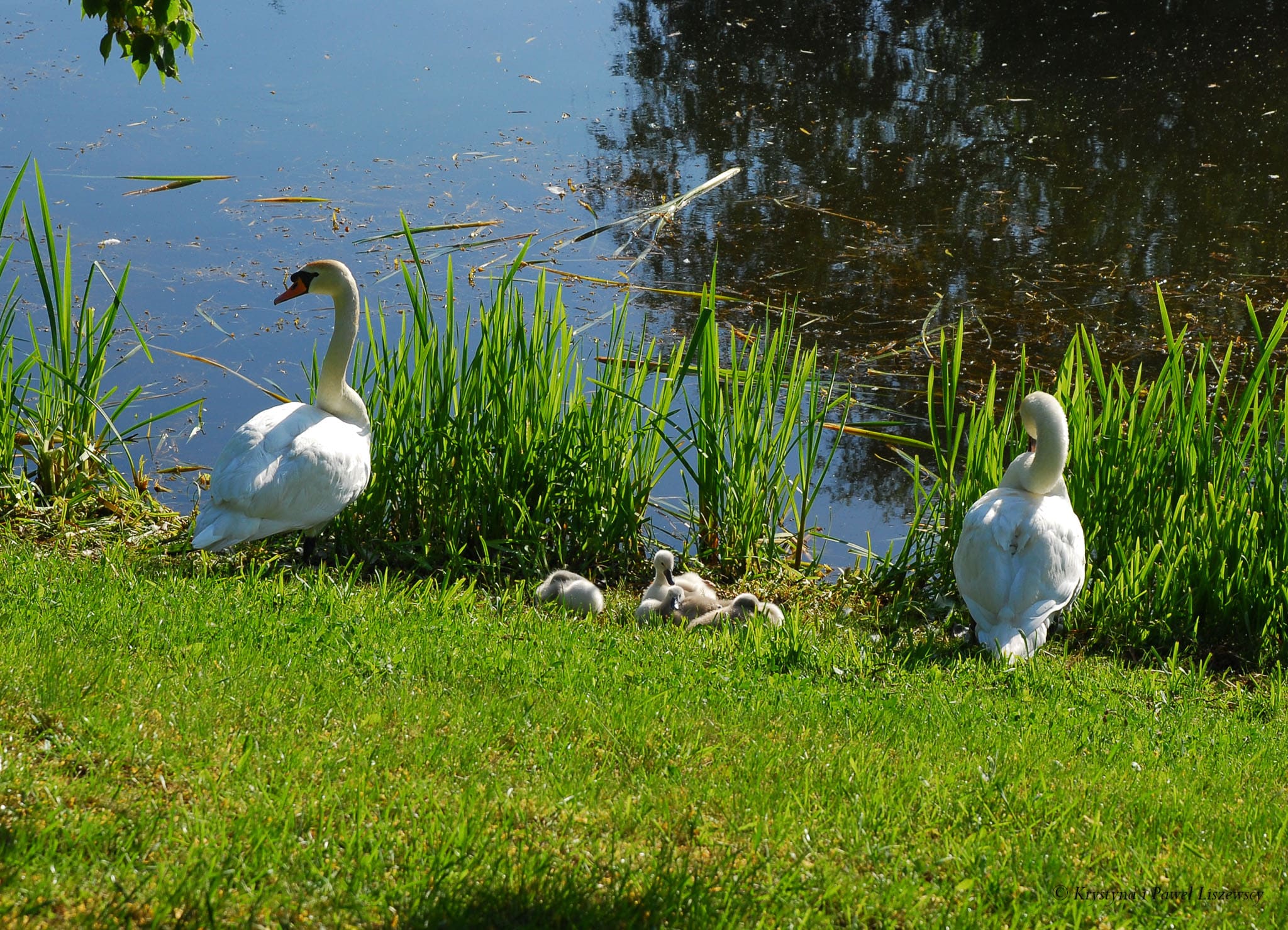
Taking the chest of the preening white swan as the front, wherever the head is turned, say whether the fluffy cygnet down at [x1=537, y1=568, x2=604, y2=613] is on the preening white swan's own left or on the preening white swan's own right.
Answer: on the preening white swan's own left

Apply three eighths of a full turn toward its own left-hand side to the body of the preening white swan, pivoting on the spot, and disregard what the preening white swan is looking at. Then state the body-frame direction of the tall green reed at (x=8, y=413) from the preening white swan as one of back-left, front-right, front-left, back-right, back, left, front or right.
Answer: front-right

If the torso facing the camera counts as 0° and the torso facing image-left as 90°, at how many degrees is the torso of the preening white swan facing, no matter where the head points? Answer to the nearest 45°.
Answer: approximately 180°

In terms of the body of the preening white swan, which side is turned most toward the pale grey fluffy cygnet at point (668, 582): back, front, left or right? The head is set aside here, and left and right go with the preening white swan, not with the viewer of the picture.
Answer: left

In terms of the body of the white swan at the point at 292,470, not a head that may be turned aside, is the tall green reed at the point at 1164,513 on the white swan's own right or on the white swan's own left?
on the white swan's own right

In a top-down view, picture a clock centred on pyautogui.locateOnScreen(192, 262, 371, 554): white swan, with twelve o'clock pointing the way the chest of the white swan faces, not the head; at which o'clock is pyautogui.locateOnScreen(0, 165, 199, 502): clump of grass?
The clump of grass is roughly at 9 o'clock from the white swan.

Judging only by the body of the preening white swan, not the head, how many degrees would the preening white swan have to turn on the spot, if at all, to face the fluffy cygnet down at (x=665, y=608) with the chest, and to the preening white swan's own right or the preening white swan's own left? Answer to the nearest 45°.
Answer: approximately 90° to the preening white swan's own left

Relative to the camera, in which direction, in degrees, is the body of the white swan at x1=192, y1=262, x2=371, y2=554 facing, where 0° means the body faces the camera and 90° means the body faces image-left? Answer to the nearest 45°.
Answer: approximately 225°
